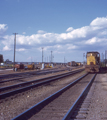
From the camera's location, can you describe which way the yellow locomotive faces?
facing the viewer
